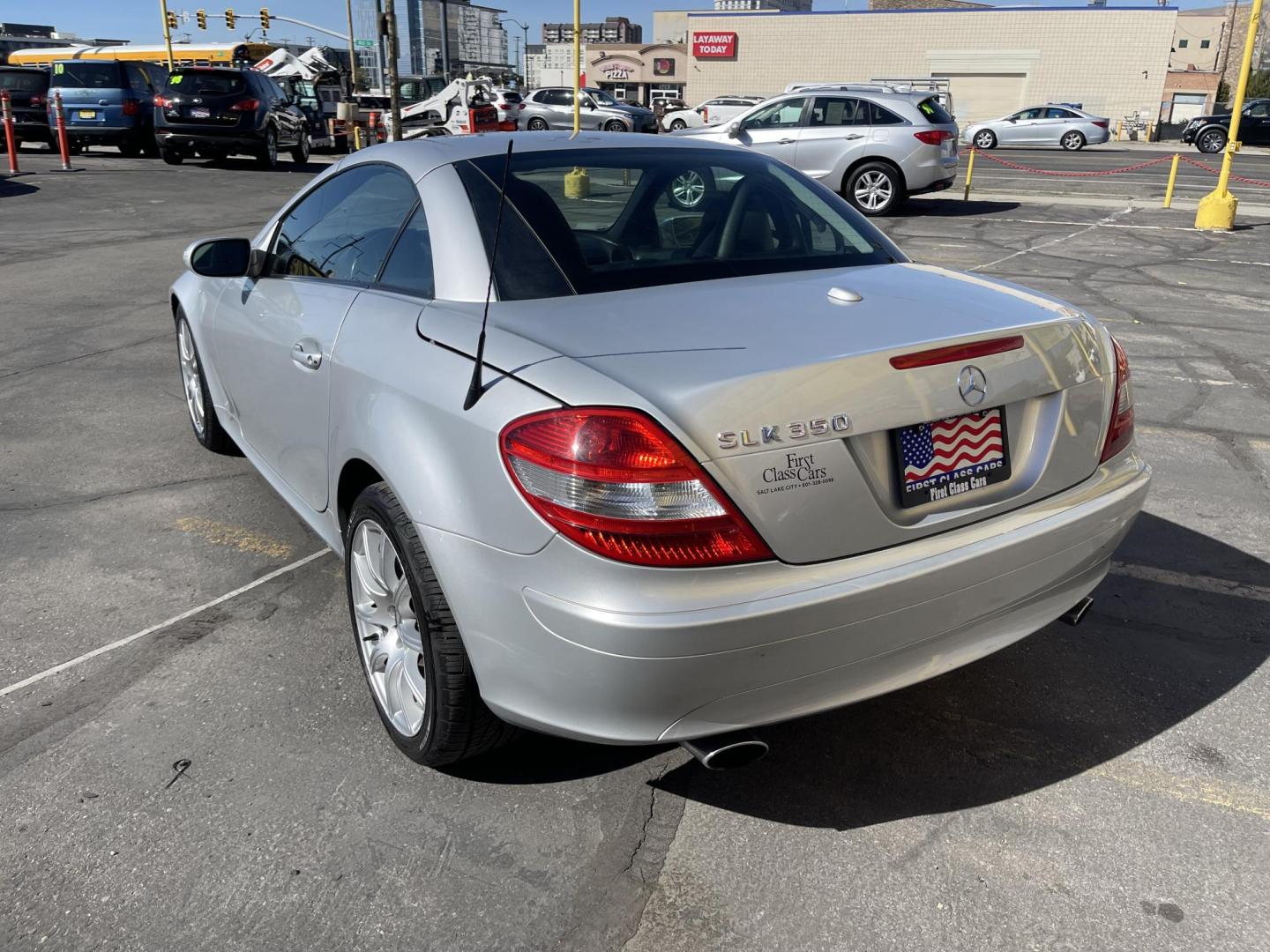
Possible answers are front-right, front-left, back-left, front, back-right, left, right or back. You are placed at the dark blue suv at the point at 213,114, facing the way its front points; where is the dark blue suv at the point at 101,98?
left

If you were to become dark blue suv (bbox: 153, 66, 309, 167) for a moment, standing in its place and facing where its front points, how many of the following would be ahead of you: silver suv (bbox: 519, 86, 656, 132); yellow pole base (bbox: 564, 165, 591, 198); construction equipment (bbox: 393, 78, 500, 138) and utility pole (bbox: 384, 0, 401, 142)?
3

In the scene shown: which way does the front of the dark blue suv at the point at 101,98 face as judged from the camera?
facing away from the viewer and to the right of the viewer

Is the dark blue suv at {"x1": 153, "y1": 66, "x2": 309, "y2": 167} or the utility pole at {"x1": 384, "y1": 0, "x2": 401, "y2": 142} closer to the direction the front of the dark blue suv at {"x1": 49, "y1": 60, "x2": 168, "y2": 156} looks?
the utility pole

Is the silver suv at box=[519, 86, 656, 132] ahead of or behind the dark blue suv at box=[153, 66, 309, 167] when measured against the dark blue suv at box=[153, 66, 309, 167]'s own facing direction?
ahead

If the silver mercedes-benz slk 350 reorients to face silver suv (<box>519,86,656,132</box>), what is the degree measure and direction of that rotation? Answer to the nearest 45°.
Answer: approximately 45° to its right

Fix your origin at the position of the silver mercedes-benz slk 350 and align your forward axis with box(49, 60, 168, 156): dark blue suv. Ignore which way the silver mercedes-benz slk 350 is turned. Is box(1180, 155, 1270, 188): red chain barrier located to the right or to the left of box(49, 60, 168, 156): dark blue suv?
right

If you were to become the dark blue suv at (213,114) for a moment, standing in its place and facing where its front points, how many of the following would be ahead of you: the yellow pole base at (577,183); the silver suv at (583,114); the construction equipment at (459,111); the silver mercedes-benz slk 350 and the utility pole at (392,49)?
3

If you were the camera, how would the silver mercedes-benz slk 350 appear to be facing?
facing away from the viewer and to the left of the viewer

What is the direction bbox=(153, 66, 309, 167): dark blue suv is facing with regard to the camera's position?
facing away from the viewer and to the right of the viewer
